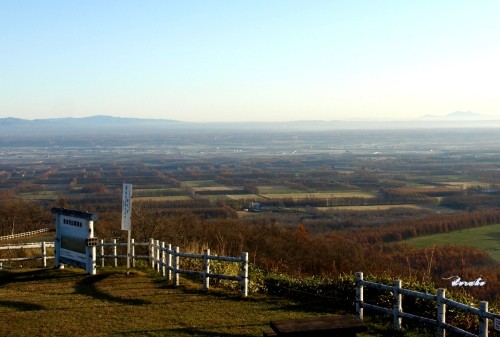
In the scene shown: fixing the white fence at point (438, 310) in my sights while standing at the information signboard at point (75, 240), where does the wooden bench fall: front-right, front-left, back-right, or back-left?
front-right

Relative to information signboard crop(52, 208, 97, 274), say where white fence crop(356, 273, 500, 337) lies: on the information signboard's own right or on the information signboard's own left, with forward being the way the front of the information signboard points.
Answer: on the information signboard's own left

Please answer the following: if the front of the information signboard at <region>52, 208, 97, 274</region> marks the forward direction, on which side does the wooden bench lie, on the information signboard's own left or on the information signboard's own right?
on the information signboard's own left

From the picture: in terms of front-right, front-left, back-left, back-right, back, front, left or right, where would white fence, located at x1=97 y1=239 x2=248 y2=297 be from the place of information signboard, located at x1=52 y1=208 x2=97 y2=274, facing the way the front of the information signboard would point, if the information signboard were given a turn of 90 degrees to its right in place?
back
